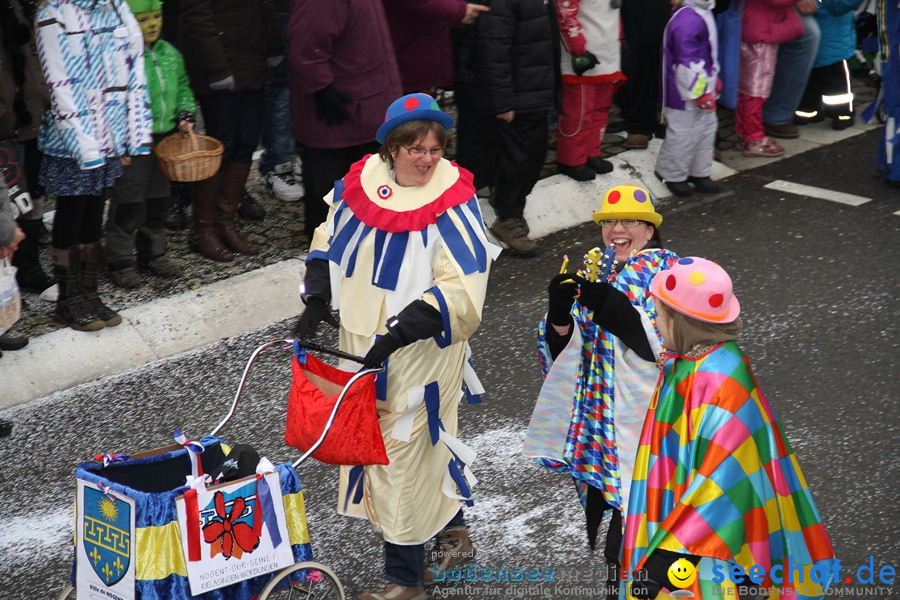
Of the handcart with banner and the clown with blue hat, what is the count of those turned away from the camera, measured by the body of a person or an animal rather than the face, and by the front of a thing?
0

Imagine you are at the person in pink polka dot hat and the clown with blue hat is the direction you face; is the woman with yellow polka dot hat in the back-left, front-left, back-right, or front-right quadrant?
front-right

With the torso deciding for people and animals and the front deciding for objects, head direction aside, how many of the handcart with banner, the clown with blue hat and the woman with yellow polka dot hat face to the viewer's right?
0

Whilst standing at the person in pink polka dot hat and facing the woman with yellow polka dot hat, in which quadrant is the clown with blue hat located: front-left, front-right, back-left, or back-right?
front-left

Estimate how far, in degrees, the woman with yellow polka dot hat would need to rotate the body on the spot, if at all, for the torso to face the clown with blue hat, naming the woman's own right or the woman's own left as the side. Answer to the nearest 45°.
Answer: approximately 45° to the woman's own right

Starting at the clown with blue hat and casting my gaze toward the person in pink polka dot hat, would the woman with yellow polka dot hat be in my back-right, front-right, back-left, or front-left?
front-left

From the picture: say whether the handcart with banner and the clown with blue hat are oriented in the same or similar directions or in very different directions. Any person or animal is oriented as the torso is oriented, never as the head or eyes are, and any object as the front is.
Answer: same or similar directions

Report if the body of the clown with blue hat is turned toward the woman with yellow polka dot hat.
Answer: no

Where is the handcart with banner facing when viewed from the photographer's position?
facing the viewer and to the left of the viewer

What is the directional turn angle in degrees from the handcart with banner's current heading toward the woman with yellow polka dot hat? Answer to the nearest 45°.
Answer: approximately 135° to its left

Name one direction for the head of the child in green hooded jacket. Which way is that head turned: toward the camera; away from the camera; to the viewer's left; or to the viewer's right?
toward the camera

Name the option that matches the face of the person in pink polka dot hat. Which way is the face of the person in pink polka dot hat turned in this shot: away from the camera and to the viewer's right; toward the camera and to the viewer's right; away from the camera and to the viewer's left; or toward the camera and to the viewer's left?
away from the camera and to the viewer's left

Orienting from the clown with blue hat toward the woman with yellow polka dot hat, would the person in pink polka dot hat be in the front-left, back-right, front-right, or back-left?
front-right

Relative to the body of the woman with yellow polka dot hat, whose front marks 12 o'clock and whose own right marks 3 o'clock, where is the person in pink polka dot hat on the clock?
The person in pink polka dot hat is roughly at 10 o'clock from the woman with yellow polka dot hat.

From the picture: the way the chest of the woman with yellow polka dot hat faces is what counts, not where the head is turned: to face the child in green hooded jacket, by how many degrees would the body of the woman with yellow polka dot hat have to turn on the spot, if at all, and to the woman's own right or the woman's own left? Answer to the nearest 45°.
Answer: approximately 90° to the woman's own right

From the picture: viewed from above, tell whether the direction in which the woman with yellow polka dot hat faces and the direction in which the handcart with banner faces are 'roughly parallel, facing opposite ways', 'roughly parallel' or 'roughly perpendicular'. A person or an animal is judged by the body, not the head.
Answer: roughly parallel

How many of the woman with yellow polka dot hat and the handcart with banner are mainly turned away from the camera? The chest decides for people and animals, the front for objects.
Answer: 0
